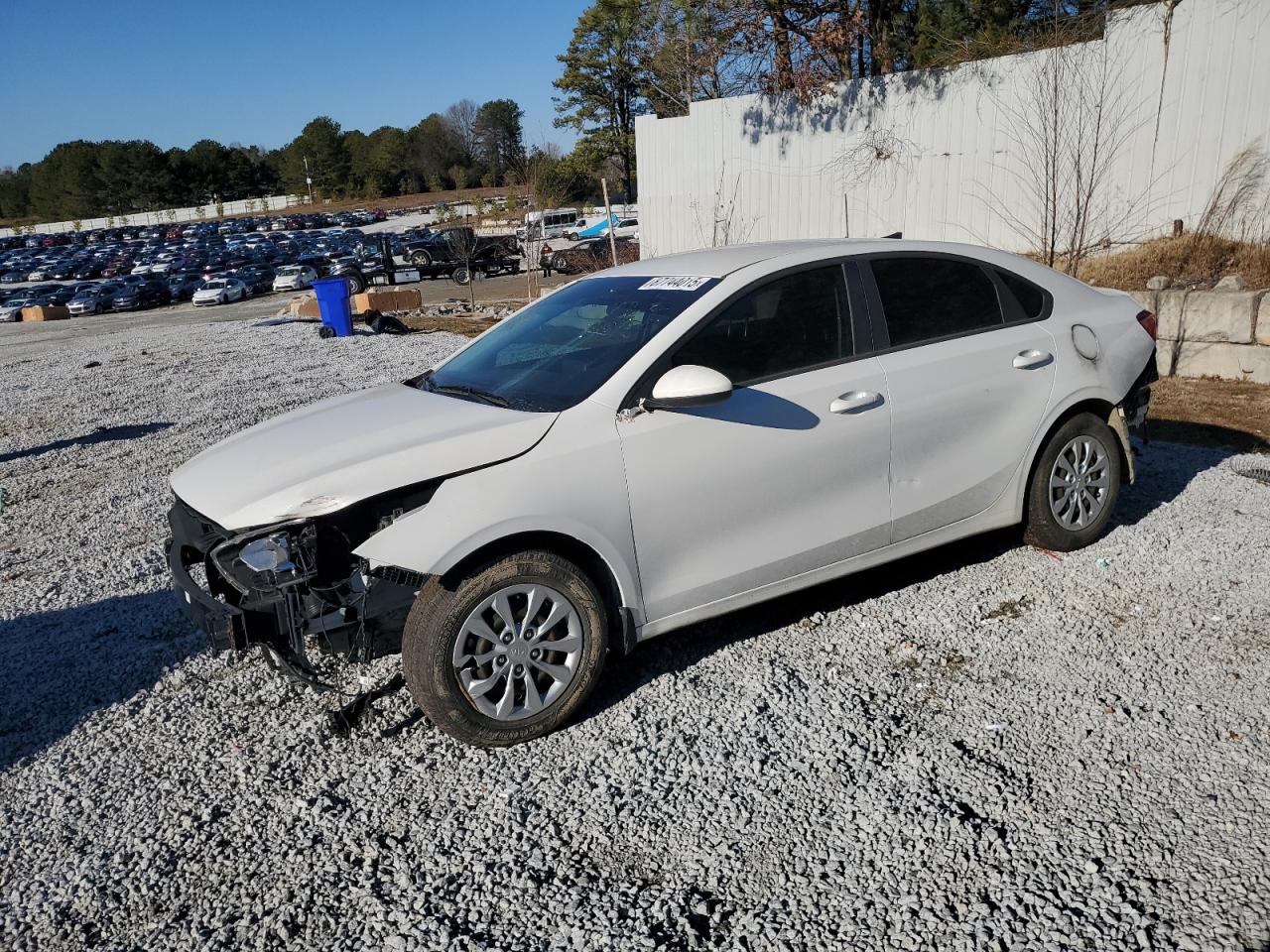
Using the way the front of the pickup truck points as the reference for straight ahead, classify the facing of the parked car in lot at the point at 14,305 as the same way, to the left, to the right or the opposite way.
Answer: to the left

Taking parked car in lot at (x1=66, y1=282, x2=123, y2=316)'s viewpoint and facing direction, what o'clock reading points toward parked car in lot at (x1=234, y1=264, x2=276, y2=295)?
parked car in lot at (x1=234, y1=264, x2=276, y2=295) is roughly at 7 o'clock from parked car in lot at (x1=66, y1=282, x2=123, y2=316).

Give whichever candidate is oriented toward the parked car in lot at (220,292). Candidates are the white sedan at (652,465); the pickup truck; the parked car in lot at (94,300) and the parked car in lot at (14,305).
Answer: the pickup truck

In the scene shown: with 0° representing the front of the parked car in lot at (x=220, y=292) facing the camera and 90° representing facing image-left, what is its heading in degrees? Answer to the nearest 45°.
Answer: approximately 45°

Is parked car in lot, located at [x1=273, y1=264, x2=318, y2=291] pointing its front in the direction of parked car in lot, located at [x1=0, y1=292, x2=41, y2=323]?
no

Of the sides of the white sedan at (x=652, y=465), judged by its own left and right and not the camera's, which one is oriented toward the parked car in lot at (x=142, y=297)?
right

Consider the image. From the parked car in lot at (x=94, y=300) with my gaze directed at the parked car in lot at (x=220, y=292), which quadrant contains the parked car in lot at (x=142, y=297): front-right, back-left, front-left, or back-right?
front-left

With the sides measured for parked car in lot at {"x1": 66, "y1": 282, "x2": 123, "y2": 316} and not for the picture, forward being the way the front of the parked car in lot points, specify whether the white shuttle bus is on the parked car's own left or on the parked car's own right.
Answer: on the parked car's own left

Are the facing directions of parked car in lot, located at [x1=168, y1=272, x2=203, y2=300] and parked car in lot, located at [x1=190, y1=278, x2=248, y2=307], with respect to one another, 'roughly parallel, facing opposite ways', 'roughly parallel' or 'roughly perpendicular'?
roughly parallel

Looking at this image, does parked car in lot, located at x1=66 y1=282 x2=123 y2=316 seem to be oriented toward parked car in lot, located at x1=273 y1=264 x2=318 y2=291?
no

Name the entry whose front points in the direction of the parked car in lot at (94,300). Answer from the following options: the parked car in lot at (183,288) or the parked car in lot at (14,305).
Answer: the parked car in lot at (183,288)

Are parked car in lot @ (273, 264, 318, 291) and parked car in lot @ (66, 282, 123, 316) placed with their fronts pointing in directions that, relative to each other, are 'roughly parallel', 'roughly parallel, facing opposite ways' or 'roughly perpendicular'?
roughly parallel

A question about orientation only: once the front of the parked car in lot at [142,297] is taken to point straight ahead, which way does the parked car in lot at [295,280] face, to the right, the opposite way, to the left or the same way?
the same way

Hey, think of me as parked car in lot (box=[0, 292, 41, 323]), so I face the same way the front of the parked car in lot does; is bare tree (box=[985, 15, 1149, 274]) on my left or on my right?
on my left

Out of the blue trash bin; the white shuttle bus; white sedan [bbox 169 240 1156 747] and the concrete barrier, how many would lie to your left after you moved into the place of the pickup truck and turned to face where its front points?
3

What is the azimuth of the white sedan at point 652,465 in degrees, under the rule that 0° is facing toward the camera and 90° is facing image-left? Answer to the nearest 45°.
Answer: approximately 45°

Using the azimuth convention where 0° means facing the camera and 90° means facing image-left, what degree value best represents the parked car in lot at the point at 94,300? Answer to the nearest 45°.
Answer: approximately 45°

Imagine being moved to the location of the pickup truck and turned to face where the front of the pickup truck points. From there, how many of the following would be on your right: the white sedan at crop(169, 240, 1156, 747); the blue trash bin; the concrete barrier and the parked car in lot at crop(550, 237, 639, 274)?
0

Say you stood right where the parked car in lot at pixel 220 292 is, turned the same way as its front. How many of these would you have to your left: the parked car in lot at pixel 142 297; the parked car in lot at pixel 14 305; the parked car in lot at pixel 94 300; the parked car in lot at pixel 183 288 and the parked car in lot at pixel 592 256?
1
